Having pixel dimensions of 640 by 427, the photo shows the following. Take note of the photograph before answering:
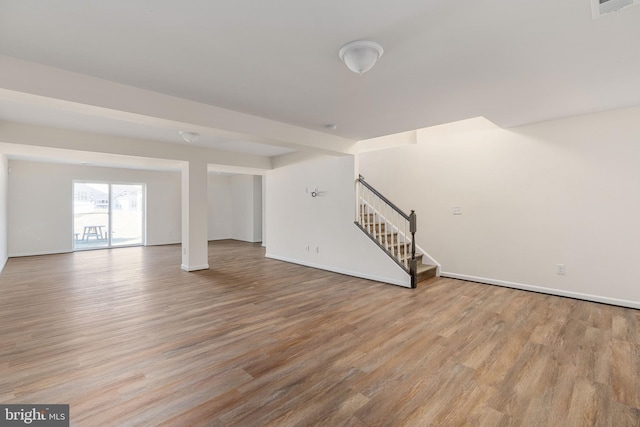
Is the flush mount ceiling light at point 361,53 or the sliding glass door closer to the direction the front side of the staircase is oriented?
the flush mount ceiling light

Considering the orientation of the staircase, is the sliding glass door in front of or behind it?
behind

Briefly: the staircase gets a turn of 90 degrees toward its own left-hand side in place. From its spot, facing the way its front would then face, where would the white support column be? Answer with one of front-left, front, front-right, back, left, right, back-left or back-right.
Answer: back-left

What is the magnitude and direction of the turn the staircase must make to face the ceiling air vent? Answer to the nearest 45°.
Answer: approximately 45° to its right

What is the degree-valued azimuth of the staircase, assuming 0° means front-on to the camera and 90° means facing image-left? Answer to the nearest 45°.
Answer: approximately 315°

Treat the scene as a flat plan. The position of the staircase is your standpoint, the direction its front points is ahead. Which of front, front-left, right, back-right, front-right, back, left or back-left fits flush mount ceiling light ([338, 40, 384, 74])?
front-right
